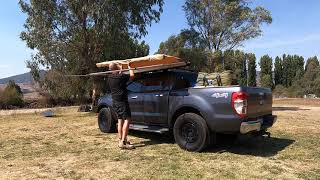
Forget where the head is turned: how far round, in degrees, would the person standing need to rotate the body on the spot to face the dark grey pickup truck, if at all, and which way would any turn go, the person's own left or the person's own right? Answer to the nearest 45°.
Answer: approximately 45° to the person's own right

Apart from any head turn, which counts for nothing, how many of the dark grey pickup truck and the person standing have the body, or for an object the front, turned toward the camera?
0

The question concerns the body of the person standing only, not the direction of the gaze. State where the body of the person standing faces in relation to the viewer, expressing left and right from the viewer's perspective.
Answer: facing away from the viewer and to the right of the viewer

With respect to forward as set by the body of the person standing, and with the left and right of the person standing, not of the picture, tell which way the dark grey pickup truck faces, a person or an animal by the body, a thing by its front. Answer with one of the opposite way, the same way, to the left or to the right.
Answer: to the left

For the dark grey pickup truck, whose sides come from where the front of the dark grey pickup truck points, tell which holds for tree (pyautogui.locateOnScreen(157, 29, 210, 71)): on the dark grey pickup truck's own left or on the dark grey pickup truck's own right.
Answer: on the dark grey pickup truck's own right

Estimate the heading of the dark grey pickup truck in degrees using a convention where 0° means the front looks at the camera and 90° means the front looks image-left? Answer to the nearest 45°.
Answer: approximately 135°

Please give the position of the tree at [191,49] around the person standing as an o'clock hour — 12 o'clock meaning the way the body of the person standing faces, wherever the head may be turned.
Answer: The tree is roughly at 11 o'clock from the person standing.

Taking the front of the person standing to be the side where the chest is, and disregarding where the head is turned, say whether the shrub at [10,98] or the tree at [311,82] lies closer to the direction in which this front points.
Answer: the tree
